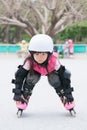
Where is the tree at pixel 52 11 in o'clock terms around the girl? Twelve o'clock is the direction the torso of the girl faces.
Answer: The tree is roughly at 6 o'clock from the girl.

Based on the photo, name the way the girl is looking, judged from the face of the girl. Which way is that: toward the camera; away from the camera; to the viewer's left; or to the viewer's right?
toward the camera

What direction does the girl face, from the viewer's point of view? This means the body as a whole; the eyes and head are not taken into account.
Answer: toward the camera

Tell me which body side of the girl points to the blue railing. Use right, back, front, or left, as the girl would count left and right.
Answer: back
